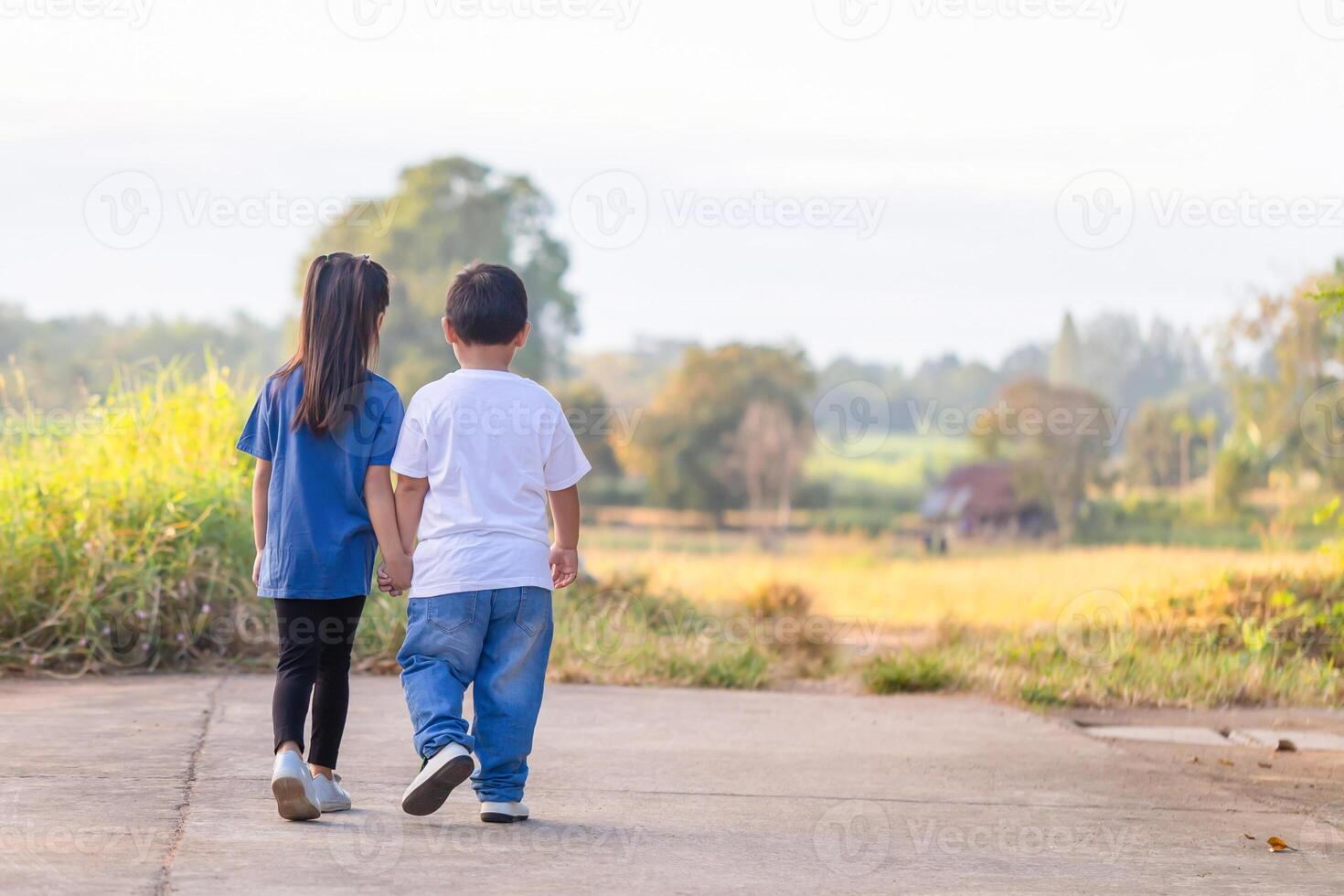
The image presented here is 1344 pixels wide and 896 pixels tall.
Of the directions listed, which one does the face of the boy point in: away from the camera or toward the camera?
away from the camera

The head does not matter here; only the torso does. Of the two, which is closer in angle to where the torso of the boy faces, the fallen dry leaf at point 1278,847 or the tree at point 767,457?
the tree

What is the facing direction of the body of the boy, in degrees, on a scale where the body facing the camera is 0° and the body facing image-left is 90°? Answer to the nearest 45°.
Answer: approximately 180°

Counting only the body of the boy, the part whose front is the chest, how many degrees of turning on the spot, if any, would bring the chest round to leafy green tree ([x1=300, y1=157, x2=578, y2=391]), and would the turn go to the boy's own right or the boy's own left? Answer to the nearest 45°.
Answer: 0° — they already face it

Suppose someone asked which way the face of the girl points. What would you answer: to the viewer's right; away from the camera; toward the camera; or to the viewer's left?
away from the camera

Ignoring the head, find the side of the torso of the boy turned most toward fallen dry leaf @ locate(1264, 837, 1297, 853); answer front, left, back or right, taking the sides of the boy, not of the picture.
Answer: right
